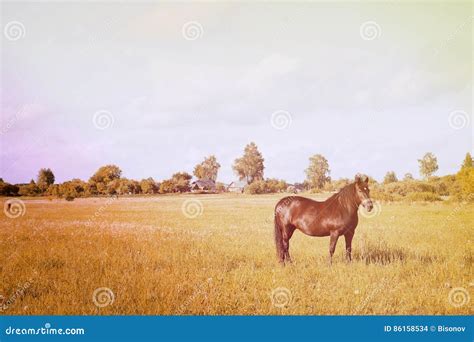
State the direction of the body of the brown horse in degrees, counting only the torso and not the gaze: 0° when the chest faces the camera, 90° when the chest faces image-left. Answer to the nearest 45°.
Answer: approximately 270°

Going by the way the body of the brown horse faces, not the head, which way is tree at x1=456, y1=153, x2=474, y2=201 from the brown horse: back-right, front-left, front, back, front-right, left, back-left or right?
front-left

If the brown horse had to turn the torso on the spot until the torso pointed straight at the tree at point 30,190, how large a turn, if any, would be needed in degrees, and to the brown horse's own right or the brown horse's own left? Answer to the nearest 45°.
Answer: approximately 180°

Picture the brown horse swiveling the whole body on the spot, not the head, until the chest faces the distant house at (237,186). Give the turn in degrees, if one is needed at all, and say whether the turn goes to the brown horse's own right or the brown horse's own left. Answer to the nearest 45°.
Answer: approximately 135° to the brown horse's own left

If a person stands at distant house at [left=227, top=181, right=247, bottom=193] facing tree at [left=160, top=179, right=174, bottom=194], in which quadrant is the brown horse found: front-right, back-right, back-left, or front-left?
back-left

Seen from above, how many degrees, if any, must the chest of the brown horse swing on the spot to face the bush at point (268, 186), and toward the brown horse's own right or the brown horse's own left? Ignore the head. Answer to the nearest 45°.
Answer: approximately 135° to the brown horse's own left

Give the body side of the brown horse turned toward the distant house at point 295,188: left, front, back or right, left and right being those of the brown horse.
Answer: left

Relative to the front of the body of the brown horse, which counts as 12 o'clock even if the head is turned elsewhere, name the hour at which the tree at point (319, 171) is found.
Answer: The tree is roughly at 9 o'clock from the brown horse.
